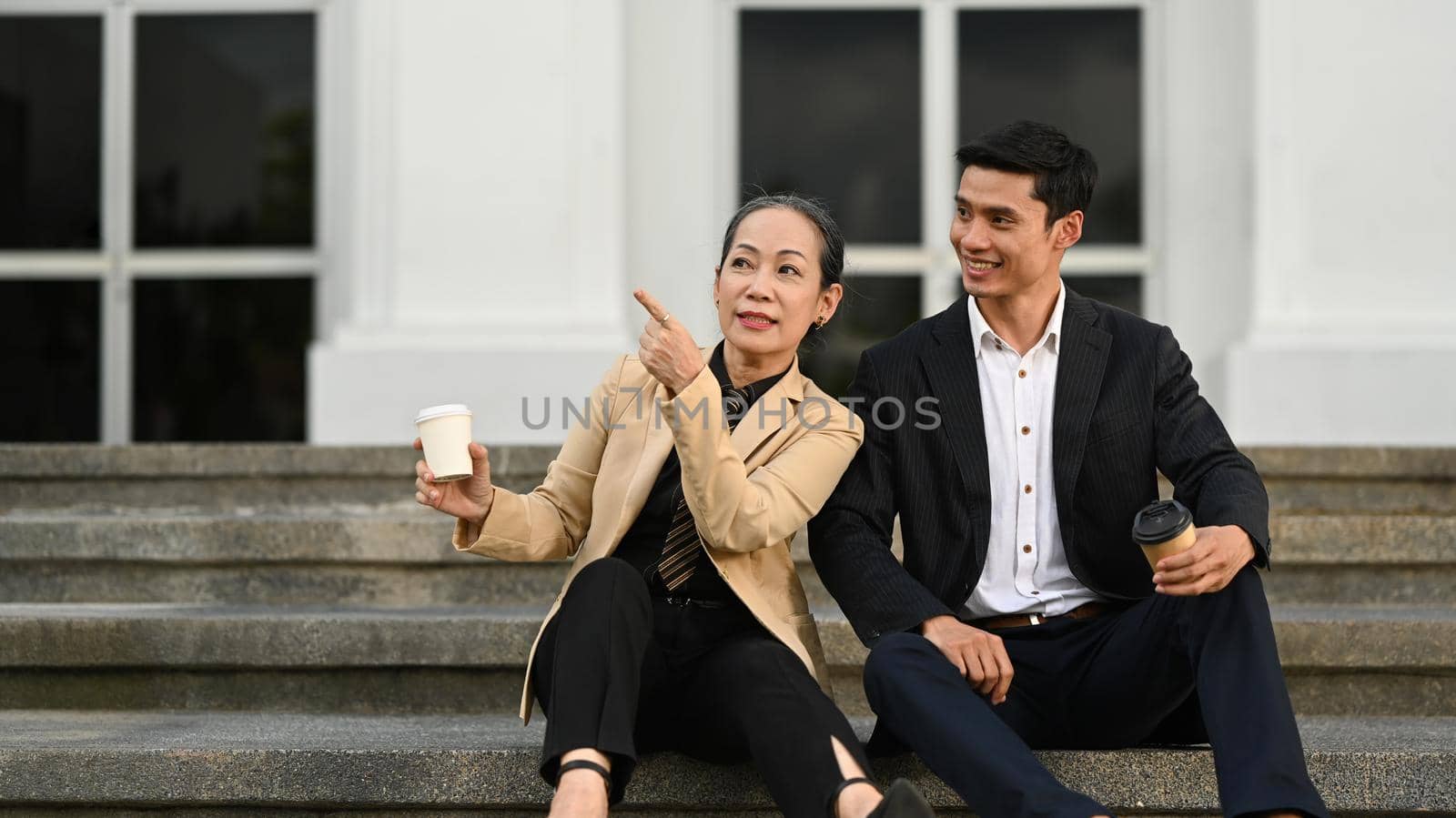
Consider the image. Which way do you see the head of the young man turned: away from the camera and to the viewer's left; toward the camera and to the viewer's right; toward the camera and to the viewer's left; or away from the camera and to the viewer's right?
toward the camera and to the viewer's left

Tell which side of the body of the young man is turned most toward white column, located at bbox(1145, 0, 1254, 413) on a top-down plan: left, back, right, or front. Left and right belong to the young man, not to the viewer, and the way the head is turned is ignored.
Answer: back

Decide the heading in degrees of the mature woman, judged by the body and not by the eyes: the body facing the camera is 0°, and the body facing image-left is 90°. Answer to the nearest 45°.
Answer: approximately 0°

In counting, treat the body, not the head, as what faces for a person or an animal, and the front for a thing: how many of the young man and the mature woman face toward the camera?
2

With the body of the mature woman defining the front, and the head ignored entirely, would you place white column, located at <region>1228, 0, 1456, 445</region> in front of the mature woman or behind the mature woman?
behind

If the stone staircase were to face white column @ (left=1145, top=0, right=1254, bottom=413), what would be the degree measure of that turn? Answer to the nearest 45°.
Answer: approximately 135° to its left

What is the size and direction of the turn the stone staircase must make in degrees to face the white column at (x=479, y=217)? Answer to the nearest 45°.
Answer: approximately 180°

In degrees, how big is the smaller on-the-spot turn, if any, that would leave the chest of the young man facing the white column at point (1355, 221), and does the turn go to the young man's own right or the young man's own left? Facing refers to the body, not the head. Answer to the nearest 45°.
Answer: approximately 180°

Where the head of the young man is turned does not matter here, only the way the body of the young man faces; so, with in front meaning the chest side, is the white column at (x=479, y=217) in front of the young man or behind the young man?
behind
